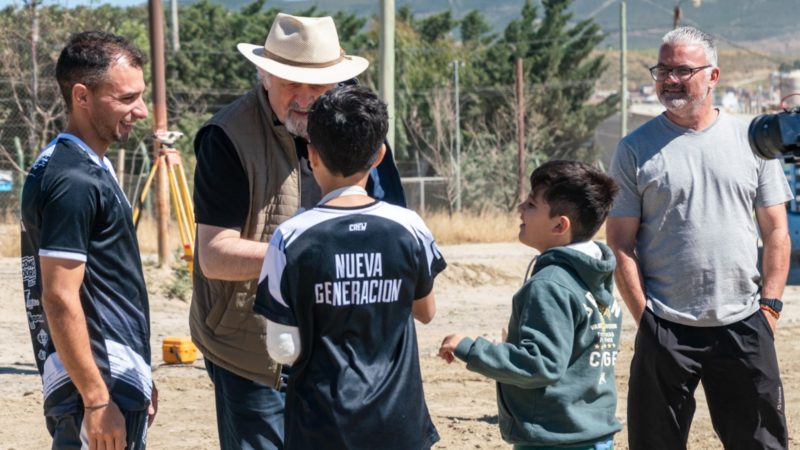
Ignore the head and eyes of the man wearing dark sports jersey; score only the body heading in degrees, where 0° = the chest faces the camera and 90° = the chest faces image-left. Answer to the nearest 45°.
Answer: approximately 270°

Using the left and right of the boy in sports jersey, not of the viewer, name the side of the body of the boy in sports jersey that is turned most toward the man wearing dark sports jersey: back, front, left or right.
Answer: left

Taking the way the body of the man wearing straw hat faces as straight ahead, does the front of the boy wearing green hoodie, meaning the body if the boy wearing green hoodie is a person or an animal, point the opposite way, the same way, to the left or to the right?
the opposite way

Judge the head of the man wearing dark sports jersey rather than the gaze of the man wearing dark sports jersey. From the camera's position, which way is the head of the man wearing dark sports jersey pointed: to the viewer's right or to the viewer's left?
to the viewer's right

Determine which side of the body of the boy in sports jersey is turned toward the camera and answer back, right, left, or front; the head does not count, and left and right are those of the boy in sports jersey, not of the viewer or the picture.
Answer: back

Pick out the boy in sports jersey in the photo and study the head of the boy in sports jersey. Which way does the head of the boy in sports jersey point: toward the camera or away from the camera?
away from the camera

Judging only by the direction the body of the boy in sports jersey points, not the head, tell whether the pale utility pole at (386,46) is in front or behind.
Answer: in front
